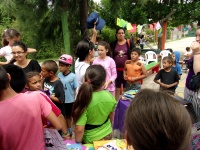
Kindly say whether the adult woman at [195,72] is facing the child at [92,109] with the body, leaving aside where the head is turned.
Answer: yes

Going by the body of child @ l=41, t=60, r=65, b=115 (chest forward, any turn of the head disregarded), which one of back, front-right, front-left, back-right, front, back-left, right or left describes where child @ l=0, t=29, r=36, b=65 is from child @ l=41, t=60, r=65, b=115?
right

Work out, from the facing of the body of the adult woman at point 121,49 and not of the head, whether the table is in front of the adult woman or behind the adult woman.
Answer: in front

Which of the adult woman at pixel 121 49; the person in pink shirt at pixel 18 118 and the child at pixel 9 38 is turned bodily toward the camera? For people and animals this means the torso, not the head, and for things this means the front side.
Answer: the adult woman

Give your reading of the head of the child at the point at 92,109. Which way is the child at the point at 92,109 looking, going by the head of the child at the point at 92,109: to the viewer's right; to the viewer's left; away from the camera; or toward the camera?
away from the camera

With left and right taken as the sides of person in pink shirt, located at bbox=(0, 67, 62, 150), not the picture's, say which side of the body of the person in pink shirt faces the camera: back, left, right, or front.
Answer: back

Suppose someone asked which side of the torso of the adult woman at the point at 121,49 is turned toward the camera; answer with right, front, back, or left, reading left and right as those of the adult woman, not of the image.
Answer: front

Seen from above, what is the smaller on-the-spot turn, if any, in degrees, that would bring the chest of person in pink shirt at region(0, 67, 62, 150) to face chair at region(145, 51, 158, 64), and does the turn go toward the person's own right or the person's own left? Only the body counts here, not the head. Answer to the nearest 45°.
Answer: approximately 45° to the person's own right
